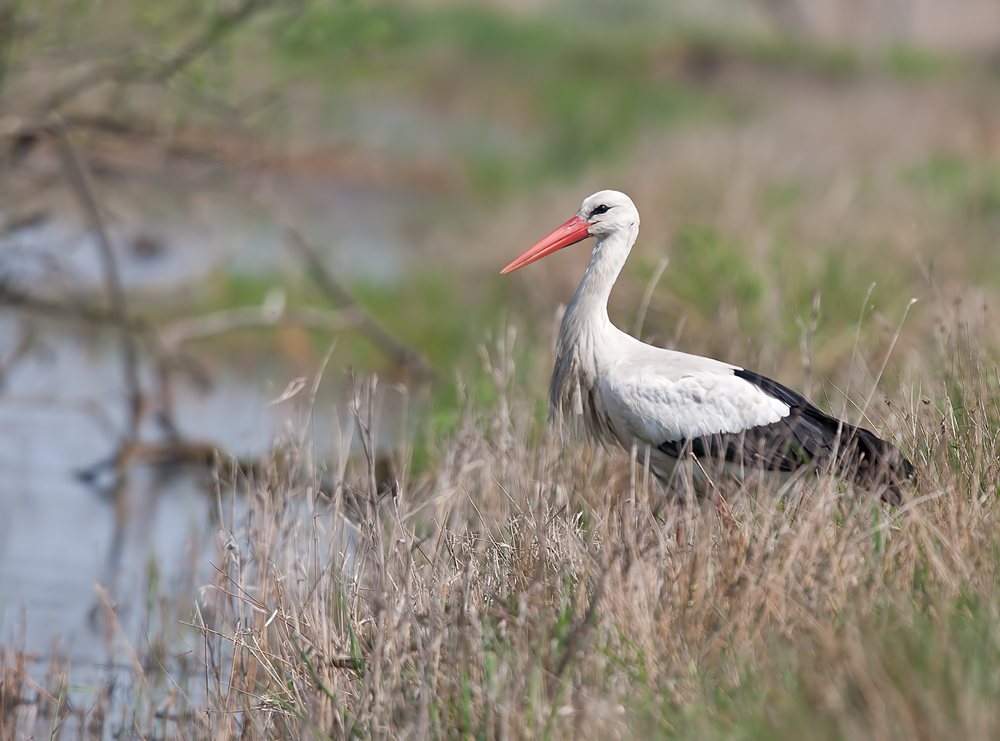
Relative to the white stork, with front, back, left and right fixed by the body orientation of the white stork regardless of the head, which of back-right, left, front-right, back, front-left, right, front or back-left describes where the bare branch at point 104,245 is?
front-right

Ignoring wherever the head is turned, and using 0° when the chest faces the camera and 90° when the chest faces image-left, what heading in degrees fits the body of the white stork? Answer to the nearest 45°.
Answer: approximately 90°

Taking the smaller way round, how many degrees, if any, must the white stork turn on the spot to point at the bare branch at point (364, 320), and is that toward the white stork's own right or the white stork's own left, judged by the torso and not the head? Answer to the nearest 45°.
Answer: approximately 45° to the white stork's own right
